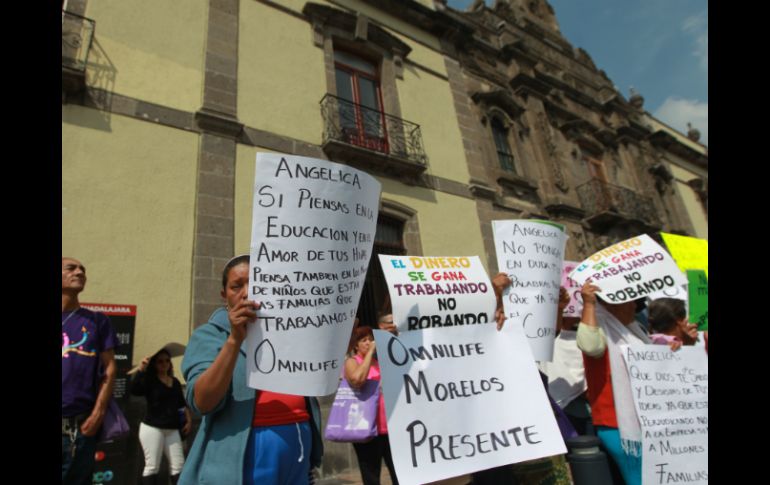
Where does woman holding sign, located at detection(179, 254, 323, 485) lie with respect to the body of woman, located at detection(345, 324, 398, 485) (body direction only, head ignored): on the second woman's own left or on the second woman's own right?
on the second woman's own right

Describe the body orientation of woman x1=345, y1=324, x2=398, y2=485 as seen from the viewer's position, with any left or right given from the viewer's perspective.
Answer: facing the viewer and to the right of the viewer

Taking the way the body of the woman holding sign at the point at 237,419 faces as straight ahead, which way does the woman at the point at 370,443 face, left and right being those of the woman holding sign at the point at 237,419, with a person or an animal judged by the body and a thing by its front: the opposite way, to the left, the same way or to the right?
the same way

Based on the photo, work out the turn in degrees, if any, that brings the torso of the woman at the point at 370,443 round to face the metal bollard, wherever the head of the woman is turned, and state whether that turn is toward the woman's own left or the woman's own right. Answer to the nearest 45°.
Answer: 0° — they already face it

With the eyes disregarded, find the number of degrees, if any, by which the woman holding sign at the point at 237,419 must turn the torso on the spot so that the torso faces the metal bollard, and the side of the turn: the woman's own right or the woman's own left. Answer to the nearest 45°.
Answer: approximately 45° to the woman's own left

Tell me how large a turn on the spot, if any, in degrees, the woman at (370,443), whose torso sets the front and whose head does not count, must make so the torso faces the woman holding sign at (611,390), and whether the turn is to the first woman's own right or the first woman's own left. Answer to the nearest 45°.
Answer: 0° — they already face them

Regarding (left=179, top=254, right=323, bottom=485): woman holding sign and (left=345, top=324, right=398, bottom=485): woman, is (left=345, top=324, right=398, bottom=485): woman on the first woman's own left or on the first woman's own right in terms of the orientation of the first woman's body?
on the first woman's own left

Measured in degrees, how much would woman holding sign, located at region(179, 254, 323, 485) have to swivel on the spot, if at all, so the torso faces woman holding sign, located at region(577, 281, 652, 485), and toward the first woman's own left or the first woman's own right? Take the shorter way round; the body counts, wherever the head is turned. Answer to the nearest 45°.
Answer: approximately 45° to the first woman's own left

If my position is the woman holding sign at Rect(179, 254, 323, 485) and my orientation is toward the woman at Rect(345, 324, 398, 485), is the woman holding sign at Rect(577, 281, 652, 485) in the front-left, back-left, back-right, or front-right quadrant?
front-right

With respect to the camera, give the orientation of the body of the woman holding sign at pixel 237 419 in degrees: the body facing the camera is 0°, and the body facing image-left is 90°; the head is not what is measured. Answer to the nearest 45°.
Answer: approximately 315°

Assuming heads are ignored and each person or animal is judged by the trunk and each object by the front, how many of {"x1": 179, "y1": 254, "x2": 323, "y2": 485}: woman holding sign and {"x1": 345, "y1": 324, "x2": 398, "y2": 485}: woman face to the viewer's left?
0
